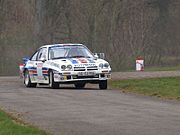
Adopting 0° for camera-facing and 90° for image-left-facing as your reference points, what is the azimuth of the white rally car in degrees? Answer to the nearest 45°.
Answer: approximately 315°
